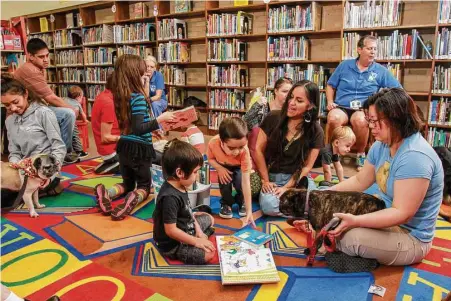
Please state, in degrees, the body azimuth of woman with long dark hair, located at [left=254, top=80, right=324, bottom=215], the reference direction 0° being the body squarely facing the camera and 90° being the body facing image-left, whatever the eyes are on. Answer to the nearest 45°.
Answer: approximately 45°

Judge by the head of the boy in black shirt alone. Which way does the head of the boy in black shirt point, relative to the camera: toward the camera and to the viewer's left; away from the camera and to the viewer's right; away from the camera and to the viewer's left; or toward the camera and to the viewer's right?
toward the camera and to the viewer's right

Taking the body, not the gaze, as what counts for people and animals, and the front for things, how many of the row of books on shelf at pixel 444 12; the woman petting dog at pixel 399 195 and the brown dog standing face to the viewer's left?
2

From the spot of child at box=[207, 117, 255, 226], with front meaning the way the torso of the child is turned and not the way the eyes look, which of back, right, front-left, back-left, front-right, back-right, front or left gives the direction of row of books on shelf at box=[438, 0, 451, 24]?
back-left

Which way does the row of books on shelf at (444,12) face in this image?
toward the camera

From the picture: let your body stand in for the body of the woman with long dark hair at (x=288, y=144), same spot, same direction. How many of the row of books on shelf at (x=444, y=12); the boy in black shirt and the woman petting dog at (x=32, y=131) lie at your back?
1

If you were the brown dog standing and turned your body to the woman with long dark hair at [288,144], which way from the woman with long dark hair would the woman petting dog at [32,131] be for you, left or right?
left

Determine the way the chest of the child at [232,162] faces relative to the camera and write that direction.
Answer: toward the camera

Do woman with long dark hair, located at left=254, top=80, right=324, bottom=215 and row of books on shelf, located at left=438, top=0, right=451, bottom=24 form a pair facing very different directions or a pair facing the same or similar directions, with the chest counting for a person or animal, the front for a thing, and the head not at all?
same or similar directions

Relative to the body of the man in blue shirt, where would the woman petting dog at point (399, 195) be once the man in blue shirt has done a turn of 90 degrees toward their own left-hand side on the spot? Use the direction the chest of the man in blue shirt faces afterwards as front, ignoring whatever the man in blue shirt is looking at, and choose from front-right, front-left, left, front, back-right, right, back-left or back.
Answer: right

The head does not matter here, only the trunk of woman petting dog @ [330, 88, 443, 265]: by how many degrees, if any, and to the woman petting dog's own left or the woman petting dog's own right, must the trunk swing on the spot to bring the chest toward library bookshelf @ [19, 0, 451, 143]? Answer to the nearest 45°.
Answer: approximately 45° to the woman petting dog's own right

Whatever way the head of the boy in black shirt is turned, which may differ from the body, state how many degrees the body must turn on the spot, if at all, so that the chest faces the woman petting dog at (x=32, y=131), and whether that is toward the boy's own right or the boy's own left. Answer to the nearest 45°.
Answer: approximately 135° to the boy's own left

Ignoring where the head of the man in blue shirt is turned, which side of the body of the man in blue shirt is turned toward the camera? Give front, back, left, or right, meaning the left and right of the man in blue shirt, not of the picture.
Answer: front

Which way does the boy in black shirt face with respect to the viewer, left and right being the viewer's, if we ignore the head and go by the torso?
facing to the right of the viewer

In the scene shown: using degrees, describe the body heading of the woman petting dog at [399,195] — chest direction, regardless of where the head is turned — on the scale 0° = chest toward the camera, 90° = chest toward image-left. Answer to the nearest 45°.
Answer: approximately 90°

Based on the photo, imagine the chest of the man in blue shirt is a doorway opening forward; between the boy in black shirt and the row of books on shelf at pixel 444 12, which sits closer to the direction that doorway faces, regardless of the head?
the boy in black shirt

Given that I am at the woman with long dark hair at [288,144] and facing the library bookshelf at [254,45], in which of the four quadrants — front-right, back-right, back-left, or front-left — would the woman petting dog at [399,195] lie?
back-right

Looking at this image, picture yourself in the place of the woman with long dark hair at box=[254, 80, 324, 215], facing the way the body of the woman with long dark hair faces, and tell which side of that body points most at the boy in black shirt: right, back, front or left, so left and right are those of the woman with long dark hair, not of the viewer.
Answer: front
